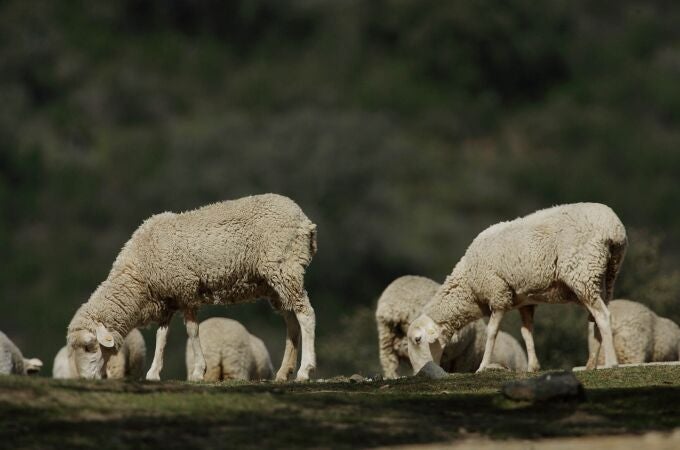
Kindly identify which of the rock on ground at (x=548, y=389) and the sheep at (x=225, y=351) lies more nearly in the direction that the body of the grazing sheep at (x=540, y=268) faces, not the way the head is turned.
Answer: the sheep

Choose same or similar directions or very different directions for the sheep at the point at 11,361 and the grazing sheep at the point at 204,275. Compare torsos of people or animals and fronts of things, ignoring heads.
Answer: very different directions

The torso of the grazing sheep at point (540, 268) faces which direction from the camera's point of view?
to the viewer's left

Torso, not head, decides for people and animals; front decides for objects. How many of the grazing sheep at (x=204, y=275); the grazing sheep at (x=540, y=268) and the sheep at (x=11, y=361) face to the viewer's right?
1

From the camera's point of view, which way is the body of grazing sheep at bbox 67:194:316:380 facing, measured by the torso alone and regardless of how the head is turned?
to the viewer's left

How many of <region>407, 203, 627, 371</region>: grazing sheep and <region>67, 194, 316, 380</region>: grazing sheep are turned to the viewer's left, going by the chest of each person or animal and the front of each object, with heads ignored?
2

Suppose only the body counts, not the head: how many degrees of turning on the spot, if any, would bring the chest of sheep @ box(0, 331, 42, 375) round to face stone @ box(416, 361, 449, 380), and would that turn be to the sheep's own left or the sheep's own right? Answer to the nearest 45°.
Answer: approximately 45° to the sheep's own right

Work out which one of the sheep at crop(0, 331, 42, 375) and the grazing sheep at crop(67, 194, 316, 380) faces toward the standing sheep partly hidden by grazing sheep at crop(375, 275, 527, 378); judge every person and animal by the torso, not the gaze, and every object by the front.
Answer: the sheep

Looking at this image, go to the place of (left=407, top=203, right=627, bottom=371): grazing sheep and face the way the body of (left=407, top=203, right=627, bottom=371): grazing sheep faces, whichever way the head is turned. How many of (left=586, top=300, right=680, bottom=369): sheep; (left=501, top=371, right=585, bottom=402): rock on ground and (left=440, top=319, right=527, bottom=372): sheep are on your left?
1

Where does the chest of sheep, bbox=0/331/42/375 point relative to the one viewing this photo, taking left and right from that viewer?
facing to the right of the viewer
